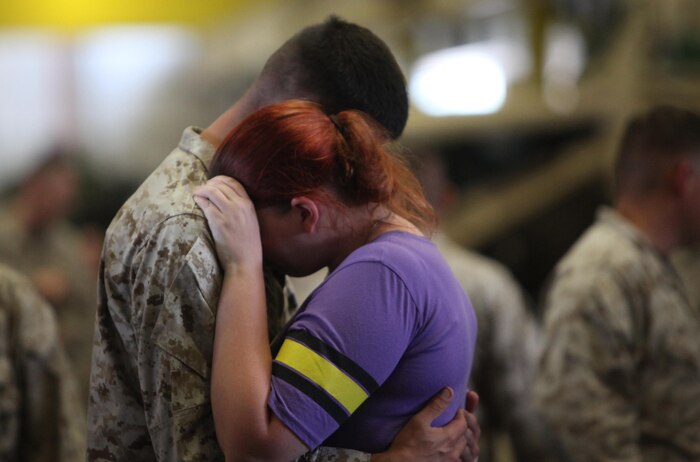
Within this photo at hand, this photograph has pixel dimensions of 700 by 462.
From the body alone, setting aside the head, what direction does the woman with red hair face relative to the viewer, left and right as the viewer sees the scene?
facing to the left of the viewer

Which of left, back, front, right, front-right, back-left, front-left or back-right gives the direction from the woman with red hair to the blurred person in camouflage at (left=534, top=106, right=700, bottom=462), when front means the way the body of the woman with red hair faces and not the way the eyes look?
back-right

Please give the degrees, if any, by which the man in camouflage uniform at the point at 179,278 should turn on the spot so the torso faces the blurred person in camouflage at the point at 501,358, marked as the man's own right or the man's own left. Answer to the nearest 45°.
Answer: approximately 45° to the man's own left

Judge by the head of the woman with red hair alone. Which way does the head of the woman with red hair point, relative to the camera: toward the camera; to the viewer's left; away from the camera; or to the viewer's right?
to the viewer's left

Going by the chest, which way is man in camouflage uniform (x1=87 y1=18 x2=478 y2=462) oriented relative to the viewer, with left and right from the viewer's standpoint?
facing to the right of the viewer
